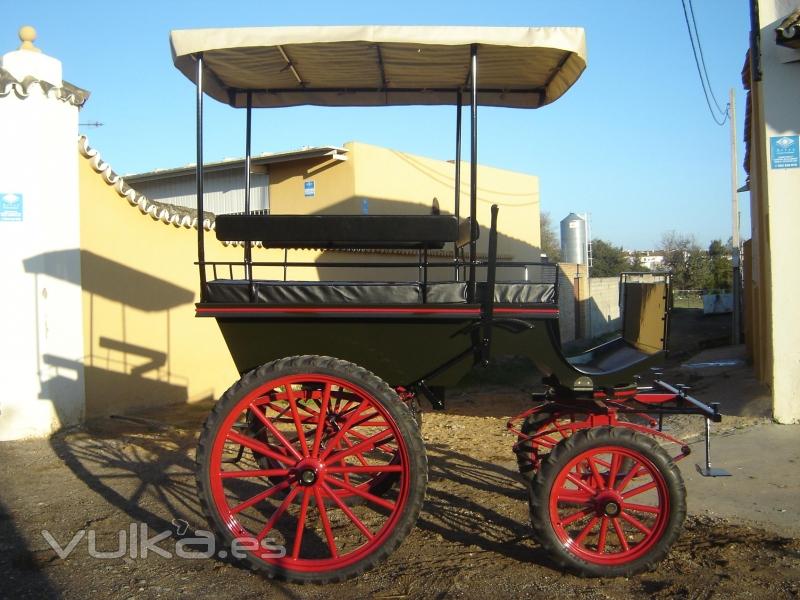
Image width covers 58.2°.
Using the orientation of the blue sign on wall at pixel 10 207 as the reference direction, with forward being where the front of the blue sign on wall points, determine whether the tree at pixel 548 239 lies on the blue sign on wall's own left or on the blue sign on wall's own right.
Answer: on the blue sign on wall's own left

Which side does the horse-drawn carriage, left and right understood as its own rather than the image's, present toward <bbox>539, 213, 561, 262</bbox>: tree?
left

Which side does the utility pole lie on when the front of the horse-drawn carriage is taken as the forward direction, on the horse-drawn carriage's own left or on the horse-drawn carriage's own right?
on the horse-drawn carriage's own left

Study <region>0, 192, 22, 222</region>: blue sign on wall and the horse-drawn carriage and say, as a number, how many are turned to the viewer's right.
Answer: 1

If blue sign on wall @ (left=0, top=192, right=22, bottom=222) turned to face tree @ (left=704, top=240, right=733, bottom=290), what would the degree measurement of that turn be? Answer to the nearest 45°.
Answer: approximately 135° to its left

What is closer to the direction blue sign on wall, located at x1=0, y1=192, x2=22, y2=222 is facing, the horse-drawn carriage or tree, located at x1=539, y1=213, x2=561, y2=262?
the horse-drawn carriage

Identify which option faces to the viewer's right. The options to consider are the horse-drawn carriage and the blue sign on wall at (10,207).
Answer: the horse-drawn carriage

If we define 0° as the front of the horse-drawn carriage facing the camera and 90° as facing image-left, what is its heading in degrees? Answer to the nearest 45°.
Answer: approximately 270°

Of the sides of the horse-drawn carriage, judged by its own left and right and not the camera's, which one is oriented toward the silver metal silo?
left

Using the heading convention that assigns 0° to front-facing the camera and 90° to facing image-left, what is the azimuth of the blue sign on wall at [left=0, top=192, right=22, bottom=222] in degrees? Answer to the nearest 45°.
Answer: approximately 0°

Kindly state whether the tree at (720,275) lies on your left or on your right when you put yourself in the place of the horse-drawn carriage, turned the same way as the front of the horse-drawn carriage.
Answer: on your left

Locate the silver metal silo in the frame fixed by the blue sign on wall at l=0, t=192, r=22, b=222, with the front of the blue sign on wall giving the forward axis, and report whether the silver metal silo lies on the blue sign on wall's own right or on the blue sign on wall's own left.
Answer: on the blue sign on wall's own left

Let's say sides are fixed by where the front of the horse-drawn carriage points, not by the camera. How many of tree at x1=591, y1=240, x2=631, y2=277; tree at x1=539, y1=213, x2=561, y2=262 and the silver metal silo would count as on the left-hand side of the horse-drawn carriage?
3
